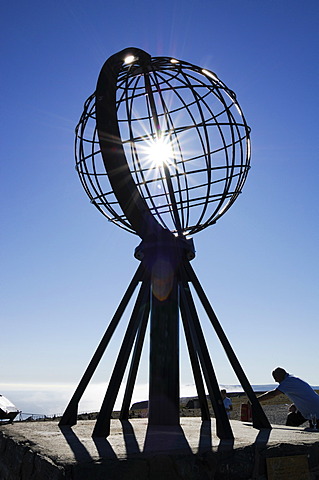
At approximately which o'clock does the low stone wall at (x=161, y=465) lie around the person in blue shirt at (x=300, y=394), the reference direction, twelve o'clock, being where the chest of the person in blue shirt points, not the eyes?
The low stone wall is roughly at 10 o'clock from the person in blue shirt.

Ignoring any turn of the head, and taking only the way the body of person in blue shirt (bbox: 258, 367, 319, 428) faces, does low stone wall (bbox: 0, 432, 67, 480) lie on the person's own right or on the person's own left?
on the person's own left

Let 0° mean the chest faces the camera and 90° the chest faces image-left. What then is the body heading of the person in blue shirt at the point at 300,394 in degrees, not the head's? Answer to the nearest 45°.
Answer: approximately 90°
